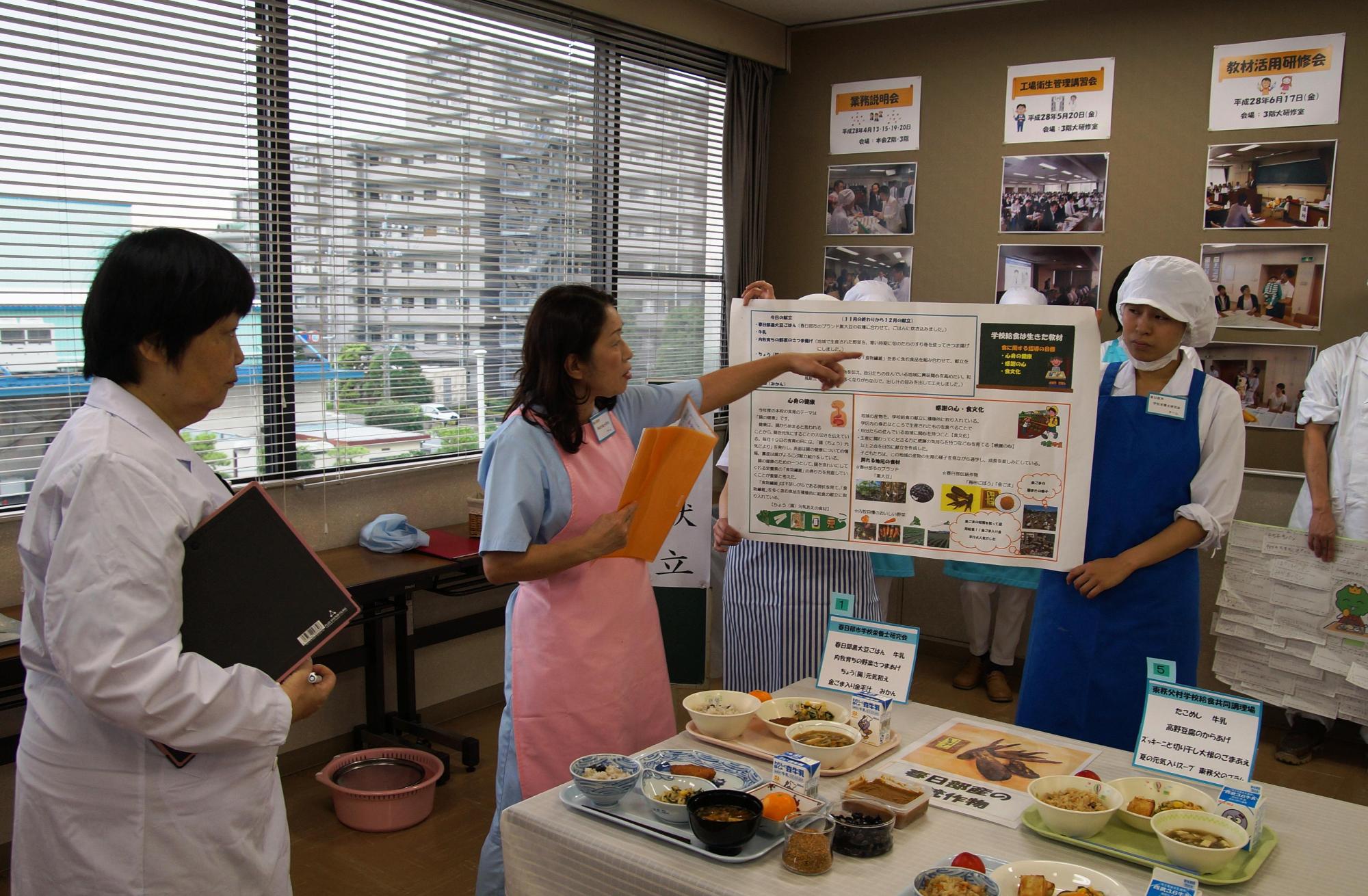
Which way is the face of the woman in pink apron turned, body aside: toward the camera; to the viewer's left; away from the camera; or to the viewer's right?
to the viewer's right

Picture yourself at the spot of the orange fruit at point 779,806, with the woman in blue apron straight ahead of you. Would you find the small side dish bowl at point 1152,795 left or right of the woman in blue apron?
right

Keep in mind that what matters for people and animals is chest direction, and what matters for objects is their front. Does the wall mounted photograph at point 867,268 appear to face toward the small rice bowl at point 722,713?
yes

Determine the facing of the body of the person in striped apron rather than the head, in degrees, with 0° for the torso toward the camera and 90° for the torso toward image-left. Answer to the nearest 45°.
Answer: approximately 0°

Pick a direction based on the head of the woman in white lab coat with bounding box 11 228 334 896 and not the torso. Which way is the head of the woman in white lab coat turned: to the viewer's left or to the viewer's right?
to the viewer's right

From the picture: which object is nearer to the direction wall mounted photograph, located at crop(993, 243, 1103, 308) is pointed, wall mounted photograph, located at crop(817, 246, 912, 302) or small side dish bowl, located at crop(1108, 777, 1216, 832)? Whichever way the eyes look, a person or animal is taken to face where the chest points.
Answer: the small side dish bowl

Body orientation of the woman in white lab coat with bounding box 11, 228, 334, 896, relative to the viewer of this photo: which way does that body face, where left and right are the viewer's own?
facing to the right of the viewer
